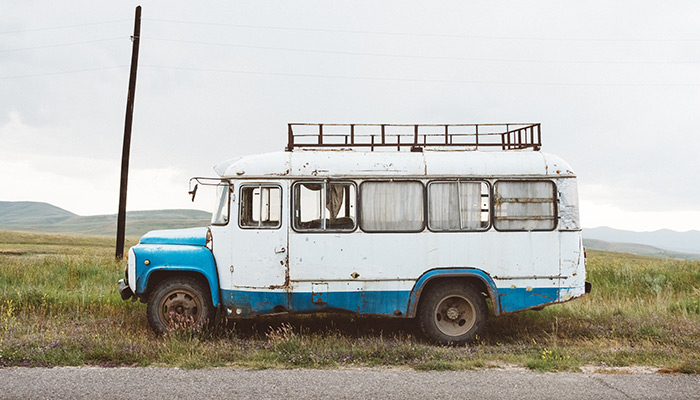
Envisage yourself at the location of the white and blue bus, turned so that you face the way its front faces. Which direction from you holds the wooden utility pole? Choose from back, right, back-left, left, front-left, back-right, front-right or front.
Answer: front-right

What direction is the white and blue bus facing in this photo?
to the viewer's left
